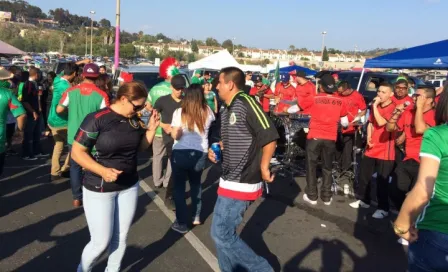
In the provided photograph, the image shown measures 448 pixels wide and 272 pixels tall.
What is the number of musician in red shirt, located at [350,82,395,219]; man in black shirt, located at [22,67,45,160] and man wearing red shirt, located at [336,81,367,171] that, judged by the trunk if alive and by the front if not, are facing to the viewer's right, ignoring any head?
1

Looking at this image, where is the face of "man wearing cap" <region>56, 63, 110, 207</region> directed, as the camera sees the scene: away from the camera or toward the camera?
away from the camera

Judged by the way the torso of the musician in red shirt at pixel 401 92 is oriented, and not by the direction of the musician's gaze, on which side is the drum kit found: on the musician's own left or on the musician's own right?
on the musician's own right

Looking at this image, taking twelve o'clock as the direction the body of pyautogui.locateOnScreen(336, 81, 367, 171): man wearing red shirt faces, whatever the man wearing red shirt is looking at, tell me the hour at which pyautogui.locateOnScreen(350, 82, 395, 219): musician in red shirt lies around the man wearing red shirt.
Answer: The musician in red shirt is roughly at 10 o'clock from the man wearing red shirt.

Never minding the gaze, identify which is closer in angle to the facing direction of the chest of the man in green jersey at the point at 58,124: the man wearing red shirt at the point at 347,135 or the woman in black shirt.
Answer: the man wearing red shirt

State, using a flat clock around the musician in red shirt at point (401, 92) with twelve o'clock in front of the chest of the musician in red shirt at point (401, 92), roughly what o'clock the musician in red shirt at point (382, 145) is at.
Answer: the musician in red shirt at point (382, 145) is roughly at 1 o'clock from the musician in red shirt at point (401, 92).

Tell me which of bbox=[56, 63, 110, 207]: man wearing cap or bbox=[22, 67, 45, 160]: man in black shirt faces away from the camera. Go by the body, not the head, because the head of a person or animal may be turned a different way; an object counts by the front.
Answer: the man wearing cap

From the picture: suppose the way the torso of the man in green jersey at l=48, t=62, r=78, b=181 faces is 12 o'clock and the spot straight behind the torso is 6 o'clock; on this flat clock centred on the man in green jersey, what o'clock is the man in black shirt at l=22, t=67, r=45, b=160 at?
The man in black shirt is roughly at 10 o'clock from the man in green jersey.

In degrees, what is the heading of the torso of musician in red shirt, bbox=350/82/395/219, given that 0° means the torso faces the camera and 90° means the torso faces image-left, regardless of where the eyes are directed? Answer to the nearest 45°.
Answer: approximately 45°

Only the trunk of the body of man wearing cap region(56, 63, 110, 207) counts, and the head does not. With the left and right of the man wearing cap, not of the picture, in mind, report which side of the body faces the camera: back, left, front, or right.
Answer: back
